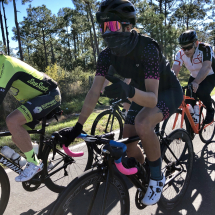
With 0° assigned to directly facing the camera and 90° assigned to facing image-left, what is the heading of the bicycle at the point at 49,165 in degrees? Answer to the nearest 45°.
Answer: approximately 90°

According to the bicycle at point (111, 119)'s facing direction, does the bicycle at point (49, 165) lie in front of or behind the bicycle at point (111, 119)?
in front

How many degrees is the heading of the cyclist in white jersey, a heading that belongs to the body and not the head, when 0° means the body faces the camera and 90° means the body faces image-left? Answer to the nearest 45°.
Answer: approximately 45°

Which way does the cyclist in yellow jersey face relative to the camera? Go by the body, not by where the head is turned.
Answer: to the viewer's left

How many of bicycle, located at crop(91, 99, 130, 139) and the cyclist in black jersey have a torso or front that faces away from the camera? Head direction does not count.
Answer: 0

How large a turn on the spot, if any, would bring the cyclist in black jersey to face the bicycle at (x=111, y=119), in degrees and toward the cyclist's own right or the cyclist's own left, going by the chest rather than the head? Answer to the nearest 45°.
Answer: approximately 135° to the cyclist's own right

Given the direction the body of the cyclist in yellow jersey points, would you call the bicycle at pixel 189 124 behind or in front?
behind

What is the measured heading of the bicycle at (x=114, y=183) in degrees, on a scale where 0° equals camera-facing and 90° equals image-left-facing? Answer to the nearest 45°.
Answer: approximately 45°

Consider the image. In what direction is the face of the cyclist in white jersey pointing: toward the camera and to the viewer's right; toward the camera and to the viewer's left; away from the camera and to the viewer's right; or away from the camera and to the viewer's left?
toward the camera and to the viewer's left

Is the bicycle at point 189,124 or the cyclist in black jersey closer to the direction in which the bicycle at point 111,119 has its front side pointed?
the cyclist in black jersey

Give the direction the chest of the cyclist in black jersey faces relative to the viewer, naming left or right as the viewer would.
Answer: facing the viewer and to the left of the viewer
